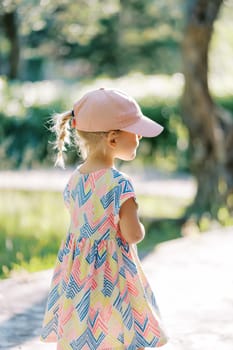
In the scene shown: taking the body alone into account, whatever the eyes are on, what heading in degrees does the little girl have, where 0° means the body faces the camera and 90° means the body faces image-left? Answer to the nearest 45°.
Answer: approximately 225°

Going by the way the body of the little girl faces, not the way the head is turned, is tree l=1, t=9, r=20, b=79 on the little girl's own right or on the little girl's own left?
on the little girl's own left
